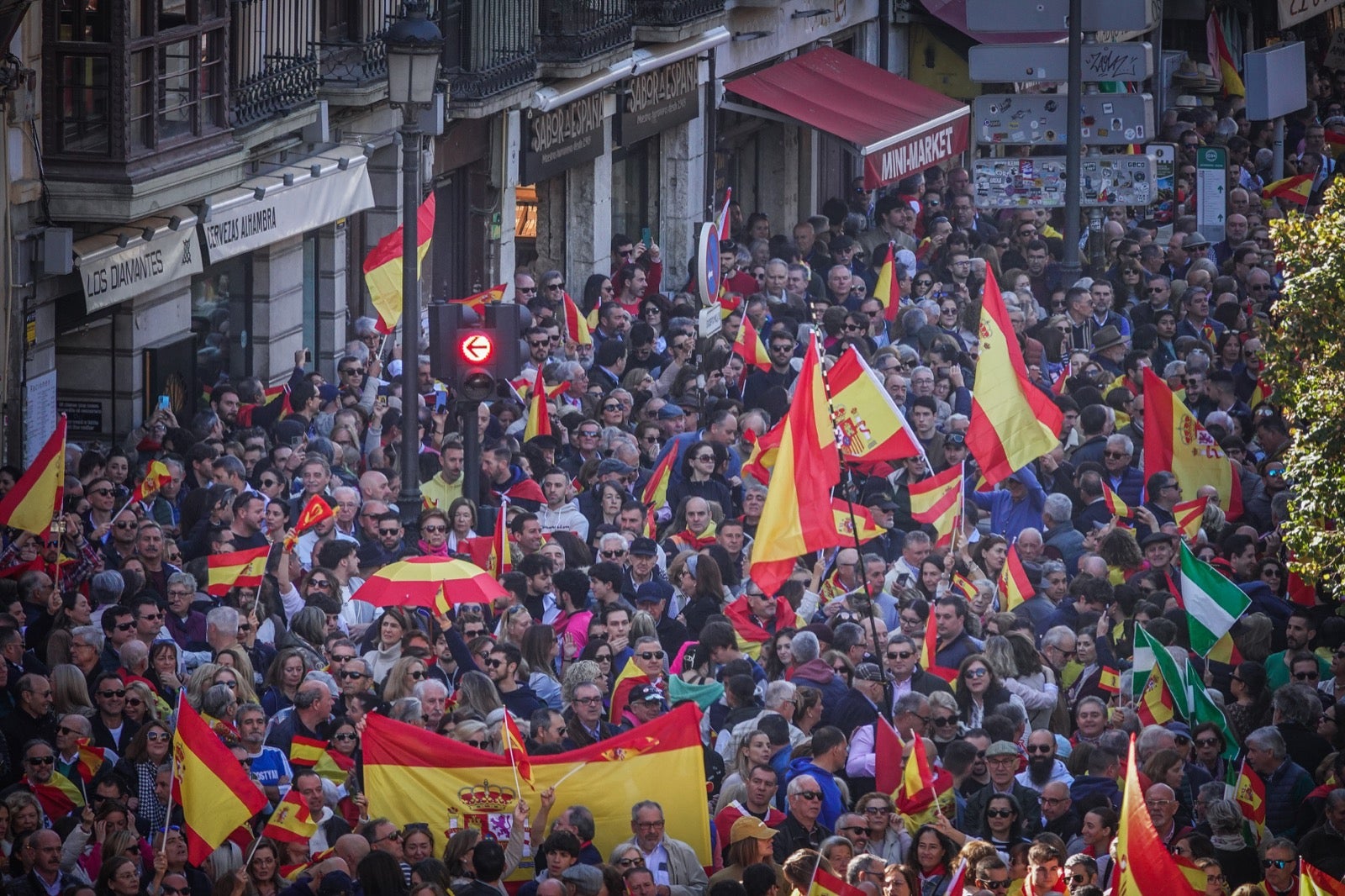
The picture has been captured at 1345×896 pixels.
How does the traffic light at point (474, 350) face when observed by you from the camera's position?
facing the viewer

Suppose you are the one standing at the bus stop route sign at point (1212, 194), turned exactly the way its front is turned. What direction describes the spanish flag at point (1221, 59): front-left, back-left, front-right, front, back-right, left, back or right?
back

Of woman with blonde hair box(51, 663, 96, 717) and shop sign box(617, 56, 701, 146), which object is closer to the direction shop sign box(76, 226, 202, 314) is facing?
the woman with blonde hair

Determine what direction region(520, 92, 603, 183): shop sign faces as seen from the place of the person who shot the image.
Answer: facing the viewer and to the right of the viewer

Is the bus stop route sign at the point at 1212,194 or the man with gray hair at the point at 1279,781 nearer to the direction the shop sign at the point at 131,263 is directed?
the man with gray hair

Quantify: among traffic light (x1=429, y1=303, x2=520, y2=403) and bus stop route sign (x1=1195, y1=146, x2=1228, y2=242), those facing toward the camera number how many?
2

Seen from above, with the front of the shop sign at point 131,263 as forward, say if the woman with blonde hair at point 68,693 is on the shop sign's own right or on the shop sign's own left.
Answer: on the shop sign's own right

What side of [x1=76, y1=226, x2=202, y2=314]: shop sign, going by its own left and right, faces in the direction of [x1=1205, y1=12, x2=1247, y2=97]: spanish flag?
left

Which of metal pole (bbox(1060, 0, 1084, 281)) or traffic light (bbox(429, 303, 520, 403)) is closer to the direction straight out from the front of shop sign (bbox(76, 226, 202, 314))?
the traffic light
